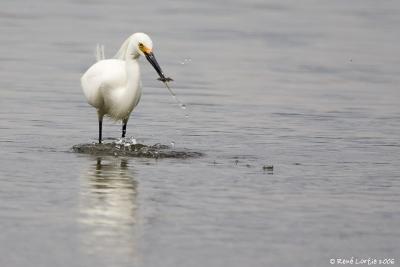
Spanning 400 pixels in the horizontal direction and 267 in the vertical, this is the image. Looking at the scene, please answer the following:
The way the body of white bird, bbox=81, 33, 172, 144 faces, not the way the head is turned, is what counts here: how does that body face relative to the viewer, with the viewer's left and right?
facing the viewer and to the right of the viewer

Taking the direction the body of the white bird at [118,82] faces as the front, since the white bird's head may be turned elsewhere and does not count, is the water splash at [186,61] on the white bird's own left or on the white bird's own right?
on the white bird's own left
